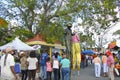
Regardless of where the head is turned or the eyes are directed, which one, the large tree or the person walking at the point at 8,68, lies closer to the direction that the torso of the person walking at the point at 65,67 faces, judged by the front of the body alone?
the large tree

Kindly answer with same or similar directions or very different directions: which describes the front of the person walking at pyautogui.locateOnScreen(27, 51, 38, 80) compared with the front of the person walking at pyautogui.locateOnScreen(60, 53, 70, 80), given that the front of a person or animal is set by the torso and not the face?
same or similar directions

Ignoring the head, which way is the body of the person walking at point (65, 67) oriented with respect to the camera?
away from the camera

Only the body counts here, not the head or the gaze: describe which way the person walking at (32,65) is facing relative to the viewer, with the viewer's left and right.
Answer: facing away from the viewer

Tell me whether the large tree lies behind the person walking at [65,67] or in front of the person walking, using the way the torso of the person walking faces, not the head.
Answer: in front

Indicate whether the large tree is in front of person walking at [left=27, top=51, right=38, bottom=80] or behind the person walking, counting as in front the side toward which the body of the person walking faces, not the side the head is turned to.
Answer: in front

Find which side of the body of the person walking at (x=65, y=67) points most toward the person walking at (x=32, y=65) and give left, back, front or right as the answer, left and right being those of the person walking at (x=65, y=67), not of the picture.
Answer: left

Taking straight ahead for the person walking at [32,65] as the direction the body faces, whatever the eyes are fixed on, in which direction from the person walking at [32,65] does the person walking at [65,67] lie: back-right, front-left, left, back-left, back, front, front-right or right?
right
